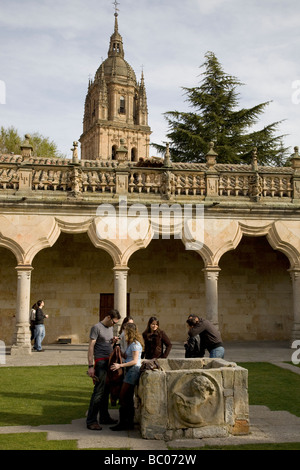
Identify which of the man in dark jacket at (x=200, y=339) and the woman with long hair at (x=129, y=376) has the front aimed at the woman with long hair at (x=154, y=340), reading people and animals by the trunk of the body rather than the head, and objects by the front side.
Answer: the man in dark jacket

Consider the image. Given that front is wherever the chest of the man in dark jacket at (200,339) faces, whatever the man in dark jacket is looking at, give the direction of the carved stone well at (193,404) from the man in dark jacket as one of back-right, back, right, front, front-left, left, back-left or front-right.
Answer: left

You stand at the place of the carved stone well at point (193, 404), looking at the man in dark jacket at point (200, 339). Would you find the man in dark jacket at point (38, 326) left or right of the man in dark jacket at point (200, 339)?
left
